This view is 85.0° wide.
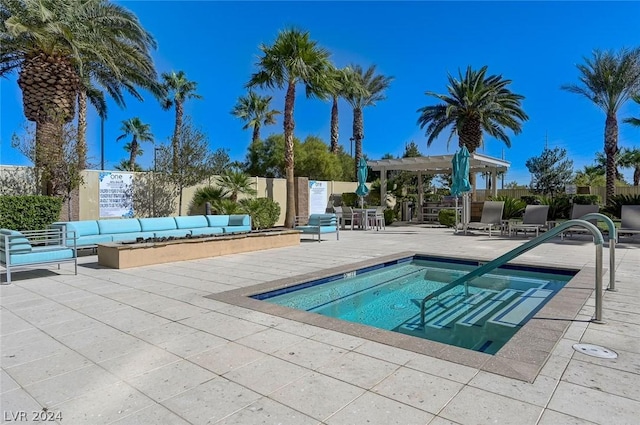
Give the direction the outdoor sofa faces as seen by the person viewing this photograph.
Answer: facing the viewer and to the right of the viewer

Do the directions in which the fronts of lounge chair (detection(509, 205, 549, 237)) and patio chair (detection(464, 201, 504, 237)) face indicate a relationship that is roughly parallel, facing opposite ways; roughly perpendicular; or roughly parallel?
roughly parallel

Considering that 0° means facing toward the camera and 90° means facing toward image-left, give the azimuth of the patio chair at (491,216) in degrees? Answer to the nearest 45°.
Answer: approximately 45°

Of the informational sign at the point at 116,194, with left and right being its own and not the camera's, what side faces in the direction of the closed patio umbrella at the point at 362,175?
left

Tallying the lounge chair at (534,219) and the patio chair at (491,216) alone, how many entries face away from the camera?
0

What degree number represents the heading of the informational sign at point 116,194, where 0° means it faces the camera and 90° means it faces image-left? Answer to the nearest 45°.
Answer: approximately 0°

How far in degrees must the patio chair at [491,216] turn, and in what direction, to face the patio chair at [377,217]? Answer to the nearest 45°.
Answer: approximately 45° to its right

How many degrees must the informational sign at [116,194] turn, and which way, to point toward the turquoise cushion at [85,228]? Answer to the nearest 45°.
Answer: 0° — it already faces it

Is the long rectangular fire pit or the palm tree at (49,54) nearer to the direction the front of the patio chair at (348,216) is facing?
the long rectangular fire pit

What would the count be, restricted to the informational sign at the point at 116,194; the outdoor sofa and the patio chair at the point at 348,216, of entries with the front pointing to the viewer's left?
0

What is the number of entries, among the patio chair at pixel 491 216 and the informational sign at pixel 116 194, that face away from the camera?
0

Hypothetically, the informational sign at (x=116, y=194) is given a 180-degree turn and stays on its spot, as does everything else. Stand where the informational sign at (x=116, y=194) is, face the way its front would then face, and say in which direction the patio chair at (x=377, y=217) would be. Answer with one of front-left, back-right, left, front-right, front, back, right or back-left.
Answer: right

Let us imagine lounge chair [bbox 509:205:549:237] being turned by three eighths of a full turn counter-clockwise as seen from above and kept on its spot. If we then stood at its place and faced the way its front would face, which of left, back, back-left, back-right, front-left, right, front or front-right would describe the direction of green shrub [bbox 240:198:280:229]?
back

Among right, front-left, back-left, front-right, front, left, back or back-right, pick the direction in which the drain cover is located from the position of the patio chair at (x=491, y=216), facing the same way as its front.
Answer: front-left
